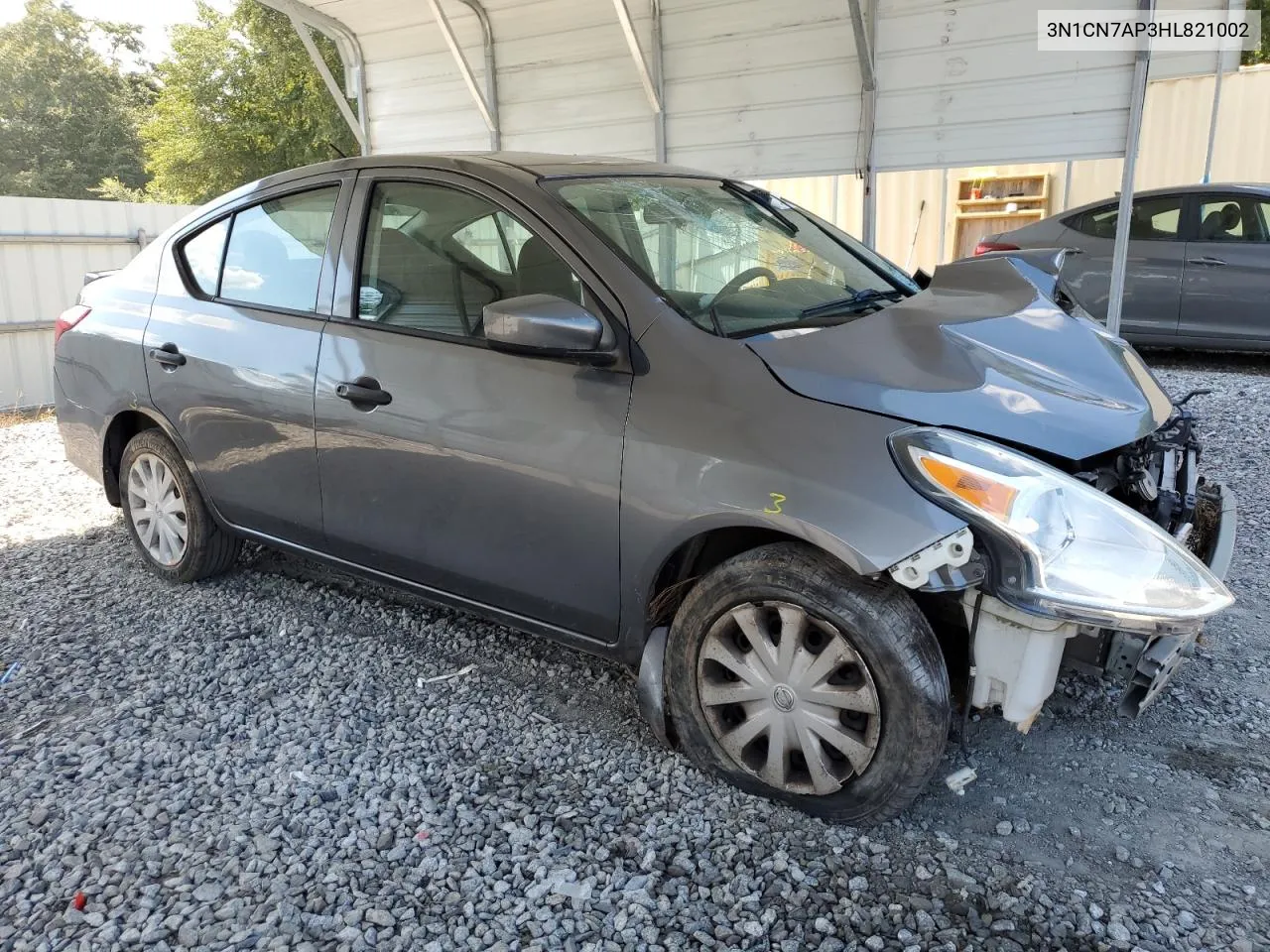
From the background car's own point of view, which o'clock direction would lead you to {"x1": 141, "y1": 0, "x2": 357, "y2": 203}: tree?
The tree is roughly at 7 o'clock from the background car.

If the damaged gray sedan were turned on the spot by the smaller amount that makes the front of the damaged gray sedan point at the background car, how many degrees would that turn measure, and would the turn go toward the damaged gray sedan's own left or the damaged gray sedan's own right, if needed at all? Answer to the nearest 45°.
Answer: approximately 90° to the damaged gray sedan's own left

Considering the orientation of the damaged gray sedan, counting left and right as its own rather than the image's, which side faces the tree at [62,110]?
back

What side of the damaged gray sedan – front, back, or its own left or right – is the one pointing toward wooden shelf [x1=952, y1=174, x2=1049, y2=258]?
left

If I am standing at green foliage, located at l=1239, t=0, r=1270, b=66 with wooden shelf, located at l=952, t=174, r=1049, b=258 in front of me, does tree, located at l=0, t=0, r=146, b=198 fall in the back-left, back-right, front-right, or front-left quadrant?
front-right

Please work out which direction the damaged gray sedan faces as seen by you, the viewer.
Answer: facing the viewer and to the right of the viewer

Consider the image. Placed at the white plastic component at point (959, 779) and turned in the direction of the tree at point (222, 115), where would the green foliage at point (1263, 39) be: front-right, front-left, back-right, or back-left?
front-right

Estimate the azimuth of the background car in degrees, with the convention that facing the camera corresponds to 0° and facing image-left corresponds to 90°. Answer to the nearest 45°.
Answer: approximately 270°

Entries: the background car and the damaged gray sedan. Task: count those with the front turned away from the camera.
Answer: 0

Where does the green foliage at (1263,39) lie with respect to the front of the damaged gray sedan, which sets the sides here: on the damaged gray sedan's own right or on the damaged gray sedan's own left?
on the damaged gray sedan's own left

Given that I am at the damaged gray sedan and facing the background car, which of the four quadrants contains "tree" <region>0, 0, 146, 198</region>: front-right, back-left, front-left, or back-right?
front-left
